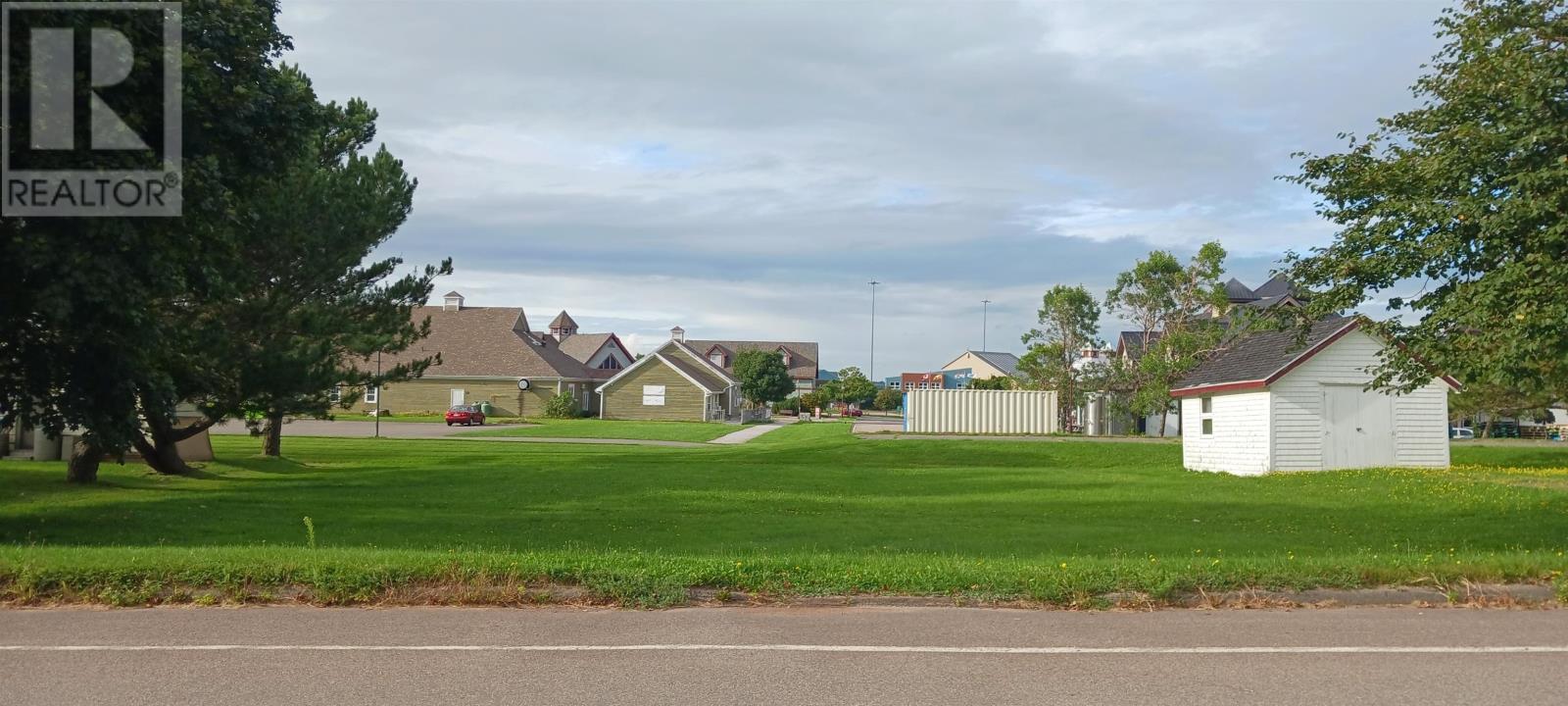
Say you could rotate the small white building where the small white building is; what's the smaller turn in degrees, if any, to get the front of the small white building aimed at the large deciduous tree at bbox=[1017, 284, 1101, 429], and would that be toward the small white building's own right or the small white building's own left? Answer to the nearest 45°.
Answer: approximately 180°

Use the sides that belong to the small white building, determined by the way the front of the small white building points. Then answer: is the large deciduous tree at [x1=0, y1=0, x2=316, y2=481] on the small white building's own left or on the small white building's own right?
on the small white building's own right

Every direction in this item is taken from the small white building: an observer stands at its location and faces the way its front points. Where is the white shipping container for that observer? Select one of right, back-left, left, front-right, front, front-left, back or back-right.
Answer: back

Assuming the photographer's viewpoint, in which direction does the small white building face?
facing the viewer and to the right of the viewer

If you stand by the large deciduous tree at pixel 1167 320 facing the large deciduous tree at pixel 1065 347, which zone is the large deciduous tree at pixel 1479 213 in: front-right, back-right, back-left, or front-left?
back-left

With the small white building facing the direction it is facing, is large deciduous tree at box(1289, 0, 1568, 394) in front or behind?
in front

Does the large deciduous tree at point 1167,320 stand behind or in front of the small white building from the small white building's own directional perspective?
behind
